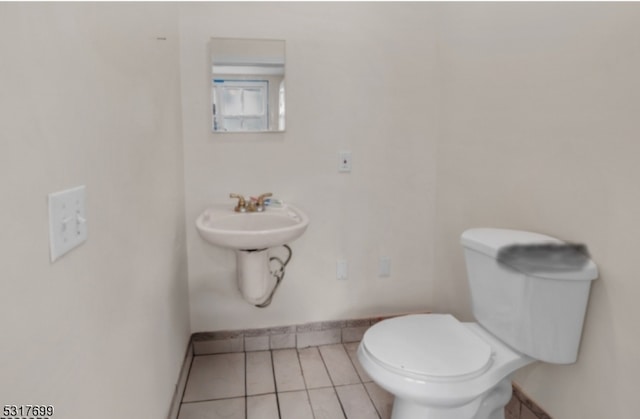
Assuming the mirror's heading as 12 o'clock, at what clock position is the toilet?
The toilet is roughly at 11 o'clock from the mirror.

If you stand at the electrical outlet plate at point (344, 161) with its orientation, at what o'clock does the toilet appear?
The toilet is roughly at 11 o'clock from the electrical outlet plate.

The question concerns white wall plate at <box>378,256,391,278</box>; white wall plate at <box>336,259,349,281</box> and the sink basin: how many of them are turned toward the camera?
3

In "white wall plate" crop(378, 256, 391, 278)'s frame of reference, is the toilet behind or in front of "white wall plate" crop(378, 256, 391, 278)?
in front

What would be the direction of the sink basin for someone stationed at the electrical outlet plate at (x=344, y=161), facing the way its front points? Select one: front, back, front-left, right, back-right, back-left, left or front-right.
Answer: front-right

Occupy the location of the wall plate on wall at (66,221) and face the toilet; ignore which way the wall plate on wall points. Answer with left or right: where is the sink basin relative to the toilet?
left

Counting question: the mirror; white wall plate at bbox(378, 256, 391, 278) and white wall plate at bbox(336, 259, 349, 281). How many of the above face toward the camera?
3

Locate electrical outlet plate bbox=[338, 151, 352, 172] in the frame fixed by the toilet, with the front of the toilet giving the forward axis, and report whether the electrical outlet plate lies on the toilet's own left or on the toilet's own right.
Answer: on the toilet's own right

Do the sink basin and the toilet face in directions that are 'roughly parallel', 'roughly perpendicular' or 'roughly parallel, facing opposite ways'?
roughly perpendicular

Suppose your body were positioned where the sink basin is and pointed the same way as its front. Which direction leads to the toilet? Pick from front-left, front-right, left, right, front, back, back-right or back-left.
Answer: front-left
